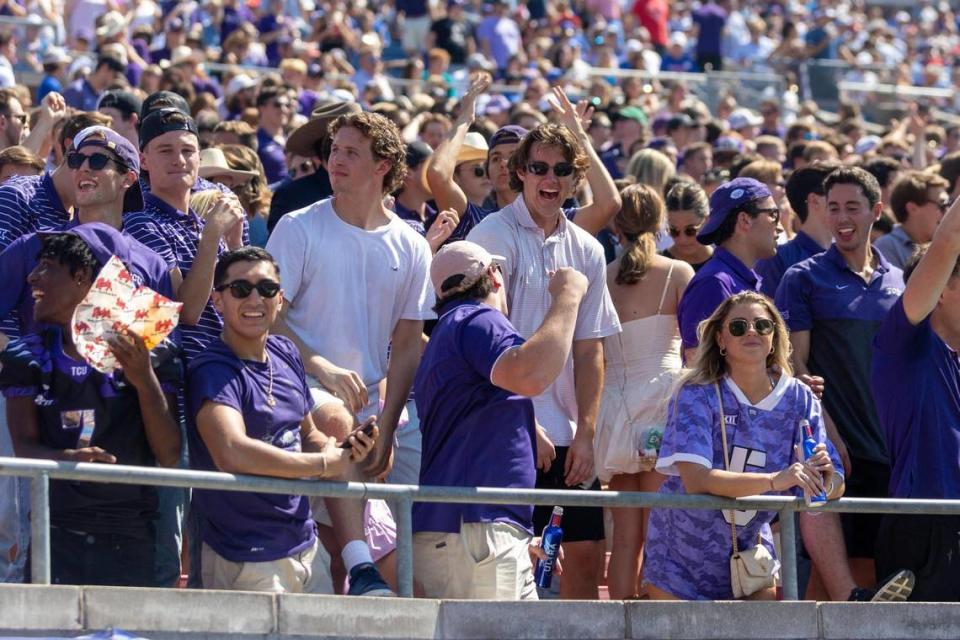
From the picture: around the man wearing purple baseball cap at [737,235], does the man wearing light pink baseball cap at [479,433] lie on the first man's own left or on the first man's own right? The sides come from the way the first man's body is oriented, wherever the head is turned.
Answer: on the first man's own right

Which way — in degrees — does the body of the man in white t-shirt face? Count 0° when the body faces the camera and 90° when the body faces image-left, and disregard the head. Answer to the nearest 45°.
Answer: approximately 0°

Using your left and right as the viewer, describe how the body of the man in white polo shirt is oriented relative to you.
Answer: facing the viewer

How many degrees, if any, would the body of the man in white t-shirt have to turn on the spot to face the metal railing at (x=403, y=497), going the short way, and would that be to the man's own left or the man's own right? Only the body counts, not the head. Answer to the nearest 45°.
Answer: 0° — they already face it

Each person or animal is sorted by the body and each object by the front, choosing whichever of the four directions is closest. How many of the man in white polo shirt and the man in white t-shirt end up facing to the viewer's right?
0

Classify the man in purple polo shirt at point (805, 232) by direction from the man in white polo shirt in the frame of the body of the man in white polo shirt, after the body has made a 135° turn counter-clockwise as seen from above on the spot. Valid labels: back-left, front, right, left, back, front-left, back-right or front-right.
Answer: front

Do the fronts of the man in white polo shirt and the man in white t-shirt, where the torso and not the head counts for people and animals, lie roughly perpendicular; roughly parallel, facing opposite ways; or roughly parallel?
roughly parallel
